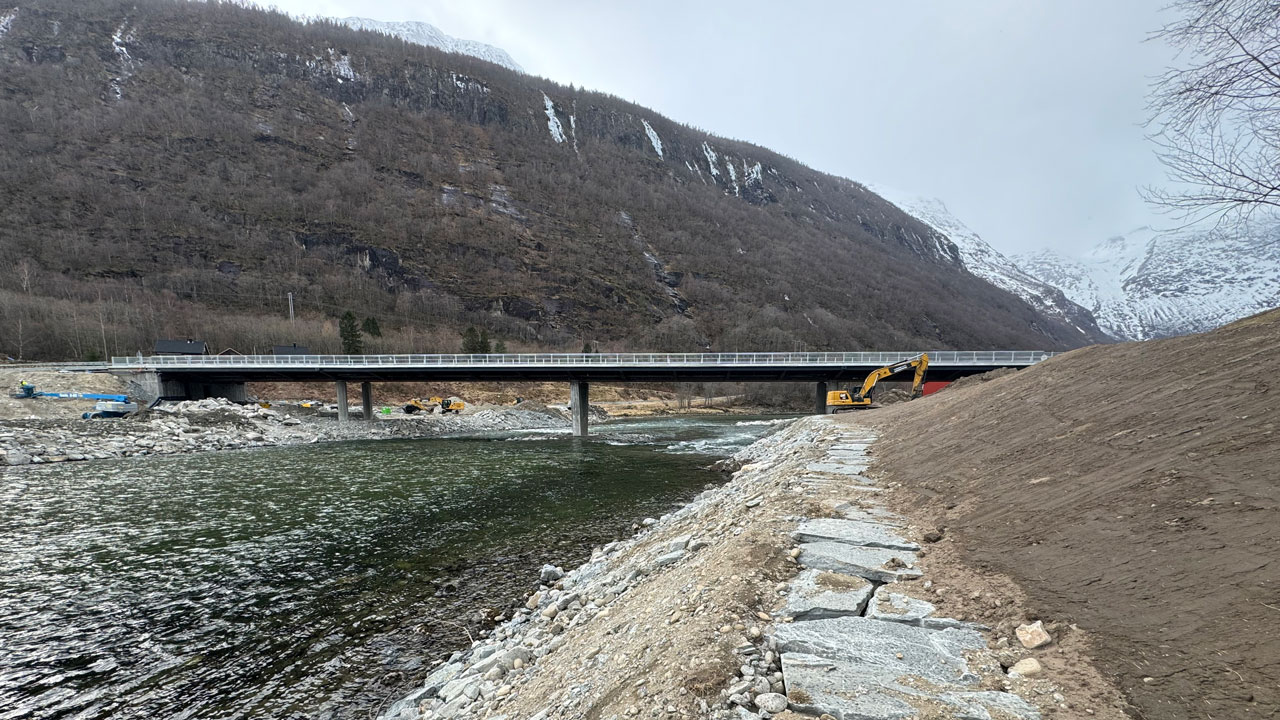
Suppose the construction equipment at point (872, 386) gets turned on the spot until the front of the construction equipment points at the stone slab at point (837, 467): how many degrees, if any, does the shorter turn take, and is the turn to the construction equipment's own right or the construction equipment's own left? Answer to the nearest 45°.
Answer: approximately 90° to the construction equipment's own right

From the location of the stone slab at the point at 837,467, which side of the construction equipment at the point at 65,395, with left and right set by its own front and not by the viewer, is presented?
left

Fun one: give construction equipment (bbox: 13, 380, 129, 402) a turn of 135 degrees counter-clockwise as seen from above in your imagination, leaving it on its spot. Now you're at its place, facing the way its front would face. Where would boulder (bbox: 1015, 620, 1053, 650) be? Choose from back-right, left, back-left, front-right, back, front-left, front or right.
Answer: front-right

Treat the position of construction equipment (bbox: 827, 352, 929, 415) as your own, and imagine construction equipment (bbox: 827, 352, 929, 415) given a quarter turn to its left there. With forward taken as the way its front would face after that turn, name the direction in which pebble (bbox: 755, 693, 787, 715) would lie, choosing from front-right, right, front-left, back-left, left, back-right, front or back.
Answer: back

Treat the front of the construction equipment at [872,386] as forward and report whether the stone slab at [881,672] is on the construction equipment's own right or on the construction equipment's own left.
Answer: on the construction equipment's own right

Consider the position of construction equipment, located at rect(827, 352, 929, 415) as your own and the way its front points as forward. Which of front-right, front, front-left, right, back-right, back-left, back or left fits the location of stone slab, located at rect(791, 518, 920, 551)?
right

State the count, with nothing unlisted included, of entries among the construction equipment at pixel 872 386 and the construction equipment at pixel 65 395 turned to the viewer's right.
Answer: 1

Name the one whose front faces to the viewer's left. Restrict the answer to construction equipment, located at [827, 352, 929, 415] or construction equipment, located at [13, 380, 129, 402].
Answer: construction equipment, located at [13, 380, 129, 402]

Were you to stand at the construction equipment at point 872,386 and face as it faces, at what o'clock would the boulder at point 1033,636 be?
The boulder is roughly at 3 o'clock from the construction equipment.

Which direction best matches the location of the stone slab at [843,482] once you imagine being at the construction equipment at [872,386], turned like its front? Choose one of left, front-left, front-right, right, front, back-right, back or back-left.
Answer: right

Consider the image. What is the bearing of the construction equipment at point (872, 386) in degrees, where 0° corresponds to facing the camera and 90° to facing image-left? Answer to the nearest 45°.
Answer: approximately 270°

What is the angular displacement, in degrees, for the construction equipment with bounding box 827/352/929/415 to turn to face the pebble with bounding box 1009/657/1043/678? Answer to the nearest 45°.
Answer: approximately 90° to its right

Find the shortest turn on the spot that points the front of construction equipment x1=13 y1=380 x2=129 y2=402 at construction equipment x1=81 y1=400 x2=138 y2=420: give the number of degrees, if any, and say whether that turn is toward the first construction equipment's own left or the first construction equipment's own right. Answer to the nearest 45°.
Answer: approximately 135° to the first construction equipment's own left
